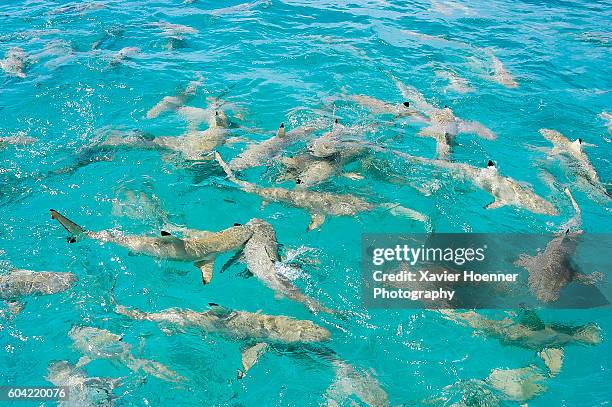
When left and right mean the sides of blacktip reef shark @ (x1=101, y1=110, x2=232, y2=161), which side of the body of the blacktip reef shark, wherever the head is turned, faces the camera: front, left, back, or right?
right

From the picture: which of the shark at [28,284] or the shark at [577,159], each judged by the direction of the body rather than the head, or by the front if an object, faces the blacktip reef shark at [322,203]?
the shark at [28,284]

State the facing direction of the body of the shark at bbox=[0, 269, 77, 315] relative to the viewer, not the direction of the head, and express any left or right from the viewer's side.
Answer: facing to the right of the viewer

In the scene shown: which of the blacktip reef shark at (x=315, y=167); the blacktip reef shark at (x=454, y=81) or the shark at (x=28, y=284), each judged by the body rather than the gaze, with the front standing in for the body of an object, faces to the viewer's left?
the blacktip reef shark at (x=315, y=167)

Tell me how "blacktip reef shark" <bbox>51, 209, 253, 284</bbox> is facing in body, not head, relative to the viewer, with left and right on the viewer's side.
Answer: facing to the right of the viewer

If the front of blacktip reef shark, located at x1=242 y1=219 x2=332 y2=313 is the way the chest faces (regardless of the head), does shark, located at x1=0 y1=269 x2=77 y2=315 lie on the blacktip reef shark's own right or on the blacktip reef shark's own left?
on the blacktip reef shark's own left
